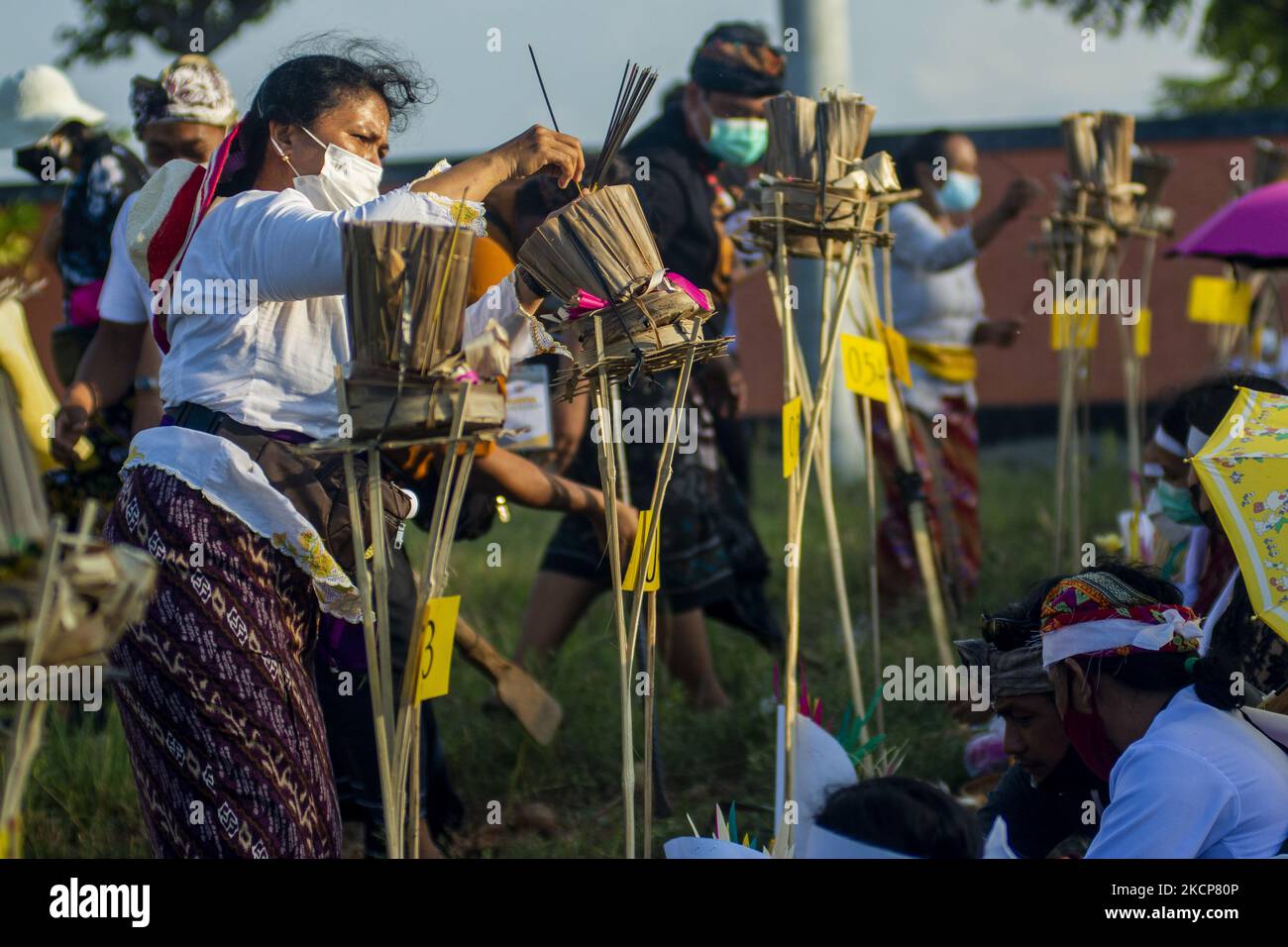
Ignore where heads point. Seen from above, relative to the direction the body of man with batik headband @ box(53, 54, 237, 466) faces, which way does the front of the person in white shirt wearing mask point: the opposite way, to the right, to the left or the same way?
to the left

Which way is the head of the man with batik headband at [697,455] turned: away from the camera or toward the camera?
toward the camera

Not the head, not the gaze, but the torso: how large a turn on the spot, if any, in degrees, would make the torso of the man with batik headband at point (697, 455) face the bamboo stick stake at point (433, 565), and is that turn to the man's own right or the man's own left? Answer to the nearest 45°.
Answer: approximately 45° to the man's own right

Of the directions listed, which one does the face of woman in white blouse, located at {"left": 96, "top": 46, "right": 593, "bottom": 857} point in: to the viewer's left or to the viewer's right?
to the viewer's right

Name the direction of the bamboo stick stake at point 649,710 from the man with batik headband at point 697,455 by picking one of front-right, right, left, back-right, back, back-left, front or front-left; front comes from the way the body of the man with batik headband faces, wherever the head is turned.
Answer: front-right

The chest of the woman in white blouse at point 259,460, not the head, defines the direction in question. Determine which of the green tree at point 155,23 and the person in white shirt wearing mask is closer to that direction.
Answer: the person in white shirt wearing mask

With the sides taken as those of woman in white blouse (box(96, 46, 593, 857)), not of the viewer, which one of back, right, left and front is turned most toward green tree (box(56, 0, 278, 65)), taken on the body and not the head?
left

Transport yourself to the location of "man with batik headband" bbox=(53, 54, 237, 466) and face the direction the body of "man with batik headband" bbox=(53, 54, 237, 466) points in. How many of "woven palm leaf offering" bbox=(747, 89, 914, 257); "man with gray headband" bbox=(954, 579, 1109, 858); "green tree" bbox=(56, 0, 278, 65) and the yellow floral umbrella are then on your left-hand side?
3

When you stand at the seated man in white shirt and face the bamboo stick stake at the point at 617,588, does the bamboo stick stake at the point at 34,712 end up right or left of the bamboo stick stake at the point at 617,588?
left

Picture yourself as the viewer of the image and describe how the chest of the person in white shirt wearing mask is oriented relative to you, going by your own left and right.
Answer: facing to the right of the viewer

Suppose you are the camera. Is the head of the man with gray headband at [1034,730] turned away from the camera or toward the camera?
toward the camera

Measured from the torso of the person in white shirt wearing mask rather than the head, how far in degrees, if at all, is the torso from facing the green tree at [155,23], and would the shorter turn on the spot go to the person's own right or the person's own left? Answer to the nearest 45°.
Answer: approximately 135° to the person's own left

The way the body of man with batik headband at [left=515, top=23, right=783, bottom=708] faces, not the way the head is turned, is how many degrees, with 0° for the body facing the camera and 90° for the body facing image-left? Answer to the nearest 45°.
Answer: approximately 315°

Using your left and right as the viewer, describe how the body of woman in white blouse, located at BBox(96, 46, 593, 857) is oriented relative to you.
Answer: facing to the right of the viewer
